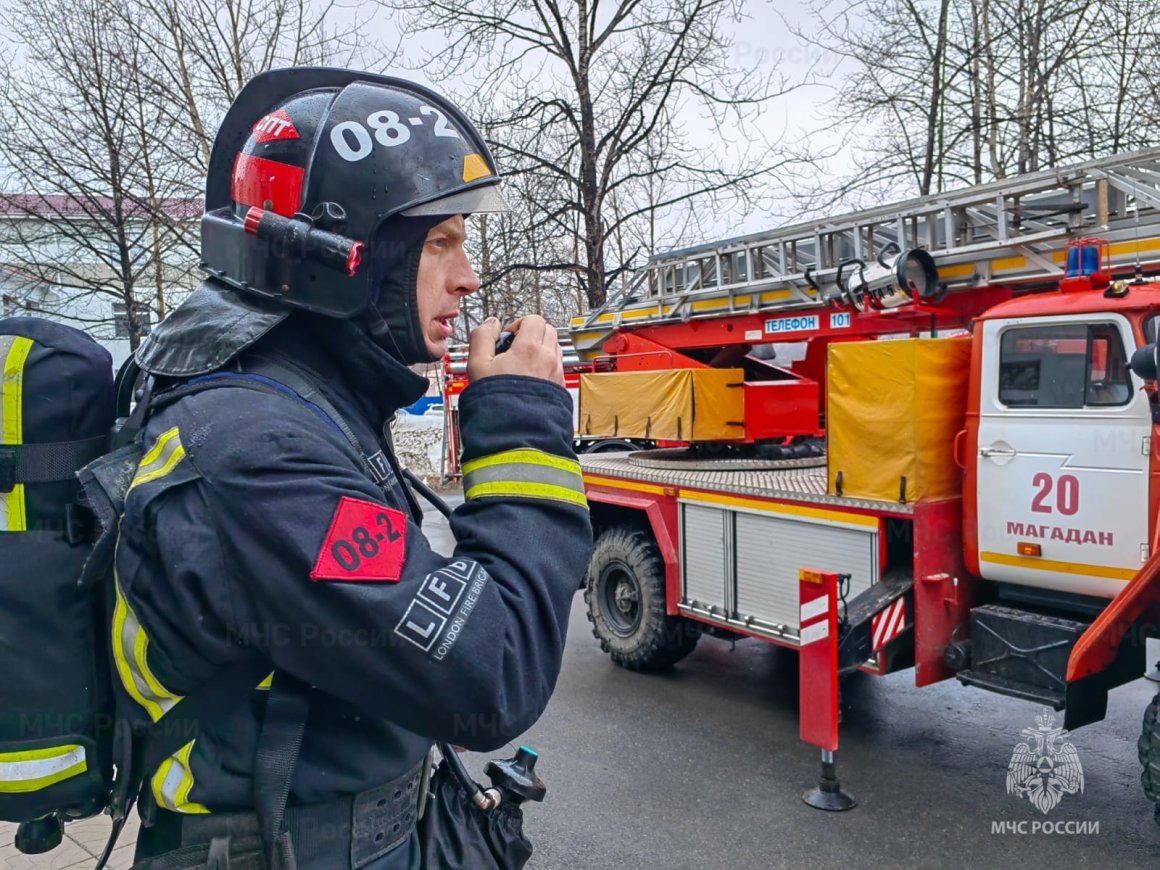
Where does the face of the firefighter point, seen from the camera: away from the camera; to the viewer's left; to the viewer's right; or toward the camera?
to the viewer's right

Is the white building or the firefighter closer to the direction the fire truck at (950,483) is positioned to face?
the firefighter

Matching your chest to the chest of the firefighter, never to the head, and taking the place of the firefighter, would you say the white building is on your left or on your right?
on your left

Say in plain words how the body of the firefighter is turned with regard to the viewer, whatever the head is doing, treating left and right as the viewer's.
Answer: facing to the right of the viewer

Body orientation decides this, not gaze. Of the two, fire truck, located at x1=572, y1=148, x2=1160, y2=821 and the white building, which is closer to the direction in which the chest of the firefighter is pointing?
the fire truck

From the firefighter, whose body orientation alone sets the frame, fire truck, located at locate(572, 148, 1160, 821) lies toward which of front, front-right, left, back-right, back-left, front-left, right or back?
front-left

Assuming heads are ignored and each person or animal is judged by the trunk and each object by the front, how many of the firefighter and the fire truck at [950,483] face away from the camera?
0

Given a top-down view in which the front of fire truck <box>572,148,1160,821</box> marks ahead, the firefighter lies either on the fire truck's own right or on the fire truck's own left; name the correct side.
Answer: on the fire truck's own right
